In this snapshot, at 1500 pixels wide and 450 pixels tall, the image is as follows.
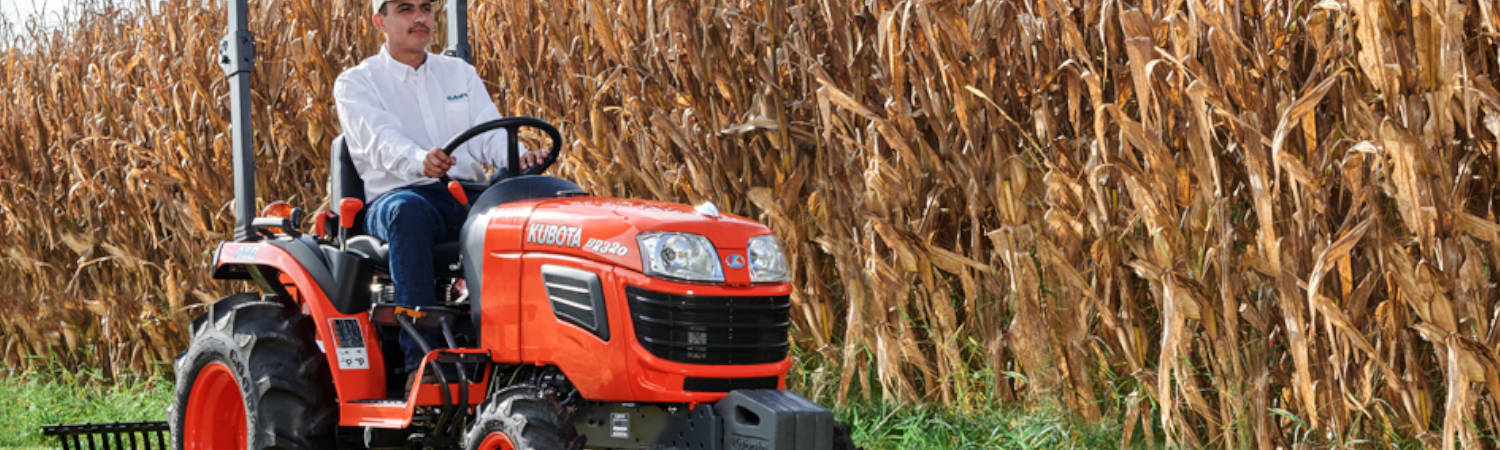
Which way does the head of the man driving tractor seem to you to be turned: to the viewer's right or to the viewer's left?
to the viewer's right

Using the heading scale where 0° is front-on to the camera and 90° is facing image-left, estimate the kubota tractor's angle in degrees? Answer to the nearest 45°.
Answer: approximately 315°
